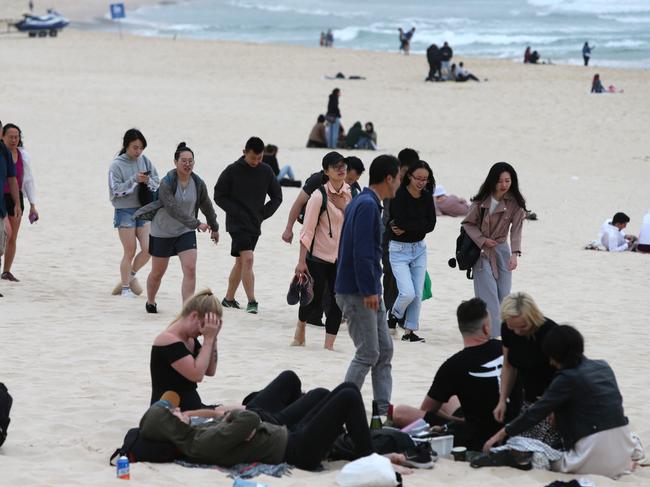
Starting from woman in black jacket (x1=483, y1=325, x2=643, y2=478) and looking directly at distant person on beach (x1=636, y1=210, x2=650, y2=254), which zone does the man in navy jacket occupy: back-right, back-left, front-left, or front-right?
front-left

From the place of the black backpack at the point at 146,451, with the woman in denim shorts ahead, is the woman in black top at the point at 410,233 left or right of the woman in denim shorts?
right

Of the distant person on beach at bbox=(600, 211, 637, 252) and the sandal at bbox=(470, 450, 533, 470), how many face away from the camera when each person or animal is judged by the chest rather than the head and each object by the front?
0

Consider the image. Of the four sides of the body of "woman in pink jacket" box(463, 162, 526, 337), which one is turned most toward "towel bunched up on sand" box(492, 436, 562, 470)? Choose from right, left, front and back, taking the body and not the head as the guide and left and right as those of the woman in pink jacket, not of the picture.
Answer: front

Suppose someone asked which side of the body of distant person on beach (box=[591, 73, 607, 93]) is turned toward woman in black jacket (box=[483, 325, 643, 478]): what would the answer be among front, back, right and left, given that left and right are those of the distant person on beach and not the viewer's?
back

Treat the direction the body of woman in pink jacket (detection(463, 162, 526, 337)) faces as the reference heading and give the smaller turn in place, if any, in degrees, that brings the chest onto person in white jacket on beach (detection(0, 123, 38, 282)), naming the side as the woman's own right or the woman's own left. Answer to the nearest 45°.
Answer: approximately 90° to the woman's own right

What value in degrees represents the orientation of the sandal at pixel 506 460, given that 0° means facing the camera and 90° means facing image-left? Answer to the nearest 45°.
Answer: approximately 90°

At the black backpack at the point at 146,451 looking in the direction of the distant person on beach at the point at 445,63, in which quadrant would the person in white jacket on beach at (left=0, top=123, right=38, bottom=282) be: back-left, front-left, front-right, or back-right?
front-left

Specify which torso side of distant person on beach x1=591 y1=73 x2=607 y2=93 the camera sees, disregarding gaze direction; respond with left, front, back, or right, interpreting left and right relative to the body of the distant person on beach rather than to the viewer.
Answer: back

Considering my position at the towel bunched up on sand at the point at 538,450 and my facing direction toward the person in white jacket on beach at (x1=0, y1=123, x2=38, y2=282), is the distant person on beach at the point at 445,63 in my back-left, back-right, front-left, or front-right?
front-right

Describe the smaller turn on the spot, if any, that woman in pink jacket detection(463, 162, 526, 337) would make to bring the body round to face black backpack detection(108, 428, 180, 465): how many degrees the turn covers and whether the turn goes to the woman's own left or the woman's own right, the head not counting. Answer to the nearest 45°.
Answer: approximately 45° to the woman's own right

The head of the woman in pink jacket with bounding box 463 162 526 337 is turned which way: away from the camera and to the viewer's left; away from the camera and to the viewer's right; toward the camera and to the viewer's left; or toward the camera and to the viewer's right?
toward the camera and to the viewer's right

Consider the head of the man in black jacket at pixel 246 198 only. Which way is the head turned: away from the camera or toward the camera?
toward the camera

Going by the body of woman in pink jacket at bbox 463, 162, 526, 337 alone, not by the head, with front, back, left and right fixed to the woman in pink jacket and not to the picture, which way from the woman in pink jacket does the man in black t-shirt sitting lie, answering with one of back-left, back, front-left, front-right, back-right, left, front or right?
front

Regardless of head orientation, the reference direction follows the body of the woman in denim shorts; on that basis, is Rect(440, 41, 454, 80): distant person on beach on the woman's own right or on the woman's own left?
on the woman's own left
